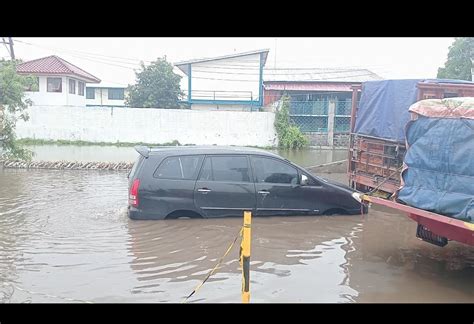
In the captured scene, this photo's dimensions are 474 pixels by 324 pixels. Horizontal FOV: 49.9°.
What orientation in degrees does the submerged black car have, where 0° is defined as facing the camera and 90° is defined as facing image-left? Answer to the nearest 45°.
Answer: approximately 270°

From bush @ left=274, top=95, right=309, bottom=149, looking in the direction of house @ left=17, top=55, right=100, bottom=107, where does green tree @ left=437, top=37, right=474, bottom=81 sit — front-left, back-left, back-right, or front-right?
back-right

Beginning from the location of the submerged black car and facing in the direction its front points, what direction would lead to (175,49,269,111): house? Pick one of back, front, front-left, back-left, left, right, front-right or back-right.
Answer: left

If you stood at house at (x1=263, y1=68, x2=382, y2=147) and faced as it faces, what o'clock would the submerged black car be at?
The submerged black car is roughly at 12 o'clock from the house.

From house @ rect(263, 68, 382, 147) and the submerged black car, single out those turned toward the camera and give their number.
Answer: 1

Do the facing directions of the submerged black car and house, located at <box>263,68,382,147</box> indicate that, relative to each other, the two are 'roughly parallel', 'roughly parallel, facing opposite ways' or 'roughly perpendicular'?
roughly perpendicular

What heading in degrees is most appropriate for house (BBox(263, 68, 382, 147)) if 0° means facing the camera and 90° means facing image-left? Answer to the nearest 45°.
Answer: approximately 0°

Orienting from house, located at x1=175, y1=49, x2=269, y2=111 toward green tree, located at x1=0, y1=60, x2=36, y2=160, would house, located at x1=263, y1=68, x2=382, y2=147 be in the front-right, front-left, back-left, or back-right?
back-left

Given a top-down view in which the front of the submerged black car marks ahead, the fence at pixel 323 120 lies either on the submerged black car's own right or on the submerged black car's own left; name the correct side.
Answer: on the submerged black car's own left

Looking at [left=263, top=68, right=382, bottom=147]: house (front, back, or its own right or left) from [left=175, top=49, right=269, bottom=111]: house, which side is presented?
right

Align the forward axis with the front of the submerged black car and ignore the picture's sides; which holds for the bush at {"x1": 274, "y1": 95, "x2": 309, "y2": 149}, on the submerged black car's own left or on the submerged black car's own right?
on the submerged black car's own left

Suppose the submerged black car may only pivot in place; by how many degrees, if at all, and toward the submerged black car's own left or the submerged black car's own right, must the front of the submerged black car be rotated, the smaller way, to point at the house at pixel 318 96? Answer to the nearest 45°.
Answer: approximately 90° to the submerged black car's own left

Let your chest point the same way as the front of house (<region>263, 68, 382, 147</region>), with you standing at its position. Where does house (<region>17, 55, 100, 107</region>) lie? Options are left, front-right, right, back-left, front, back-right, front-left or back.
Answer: right

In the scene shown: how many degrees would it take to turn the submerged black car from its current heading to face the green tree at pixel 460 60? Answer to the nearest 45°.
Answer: approximately 45° to its left
